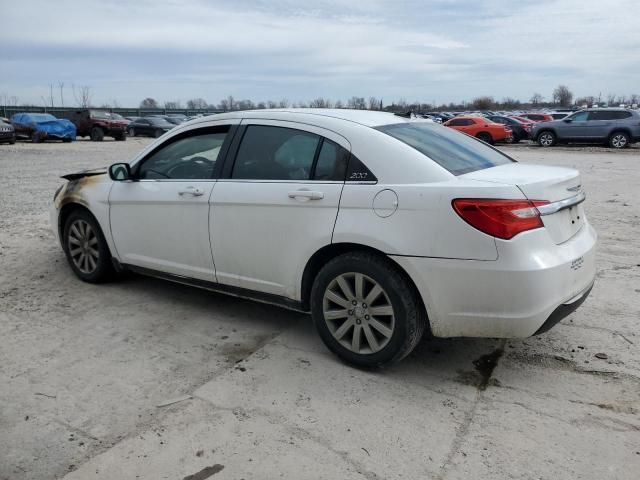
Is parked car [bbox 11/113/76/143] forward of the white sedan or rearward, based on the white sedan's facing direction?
forward

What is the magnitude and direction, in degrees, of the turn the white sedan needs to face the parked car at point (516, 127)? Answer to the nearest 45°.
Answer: approximately 45° to its right

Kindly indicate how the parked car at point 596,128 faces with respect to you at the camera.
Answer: facing to the left of the viewer

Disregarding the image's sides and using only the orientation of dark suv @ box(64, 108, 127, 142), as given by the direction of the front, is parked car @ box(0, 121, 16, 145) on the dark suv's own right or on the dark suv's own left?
on the dark suv's own right

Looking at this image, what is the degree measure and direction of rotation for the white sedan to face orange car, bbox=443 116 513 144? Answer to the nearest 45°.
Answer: approximately 45° to its right

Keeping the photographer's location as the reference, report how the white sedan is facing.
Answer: facing away from the viewer and to the left of the viewer

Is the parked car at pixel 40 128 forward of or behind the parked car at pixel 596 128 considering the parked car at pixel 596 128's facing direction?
forward

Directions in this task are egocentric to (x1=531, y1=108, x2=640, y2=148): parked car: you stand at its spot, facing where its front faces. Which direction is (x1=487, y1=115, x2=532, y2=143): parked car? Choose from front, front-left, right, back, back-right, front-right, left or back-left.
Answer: front-right

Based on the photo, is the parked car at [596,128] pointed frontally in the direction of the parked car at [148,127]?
yes

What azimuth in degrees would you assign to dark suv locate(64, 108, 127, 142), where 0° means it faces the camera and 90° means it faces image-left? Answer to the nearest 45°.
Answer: approximately 315°
